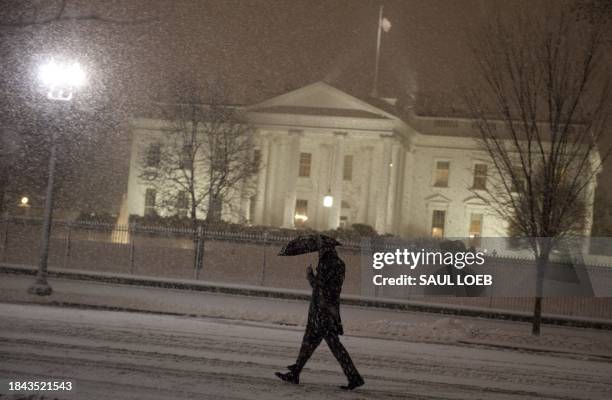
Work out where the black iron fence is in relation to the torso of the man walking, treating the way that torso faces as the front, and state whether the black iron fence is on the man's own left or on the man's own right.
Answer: on the man's own right

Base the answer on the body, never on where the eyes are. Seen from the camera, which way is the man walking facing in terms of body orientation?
to the viewer's left

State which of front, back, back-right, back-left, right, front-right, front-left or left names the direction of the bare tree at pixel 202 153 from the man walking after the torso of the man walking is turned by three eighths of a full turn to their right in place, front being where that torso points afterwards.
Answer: front-left

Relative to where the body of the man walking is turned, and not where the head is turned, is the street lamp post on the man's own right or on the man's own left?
on the man's own right
